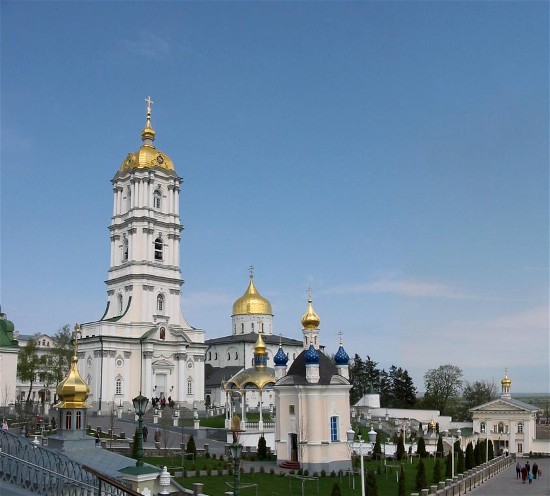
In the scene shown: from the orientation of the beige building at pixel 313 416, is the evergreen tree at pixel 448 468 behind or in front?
behind

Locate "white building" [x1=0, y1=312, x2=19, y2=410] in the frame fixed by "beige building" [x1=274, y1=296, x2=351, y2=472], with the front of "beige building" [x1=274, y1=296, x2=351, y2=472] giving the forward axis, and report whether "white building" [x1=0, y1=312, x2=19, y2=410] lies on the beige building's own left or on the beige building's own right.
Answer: on the beige building's own right

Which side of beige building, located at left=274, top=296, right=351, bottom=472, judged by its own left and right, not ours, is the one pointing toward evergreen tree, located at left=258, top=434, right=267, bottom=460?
right

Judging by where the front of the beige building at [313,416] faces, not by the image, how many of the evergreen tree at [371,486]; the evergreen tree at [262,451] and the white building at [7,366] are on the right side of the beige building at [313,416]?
2

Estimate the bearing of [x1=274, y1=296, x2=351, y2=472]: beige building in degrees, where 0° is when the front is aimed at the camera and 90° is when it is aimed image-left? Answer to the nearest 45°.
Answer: approximately 45°

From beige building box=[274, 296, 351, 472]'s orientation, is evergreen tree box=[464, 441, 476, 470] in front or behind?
behind

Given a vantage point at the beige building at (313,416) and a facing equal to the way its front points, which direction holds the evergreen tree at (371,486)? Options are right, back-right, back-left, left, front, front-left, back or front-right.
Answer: front-left
